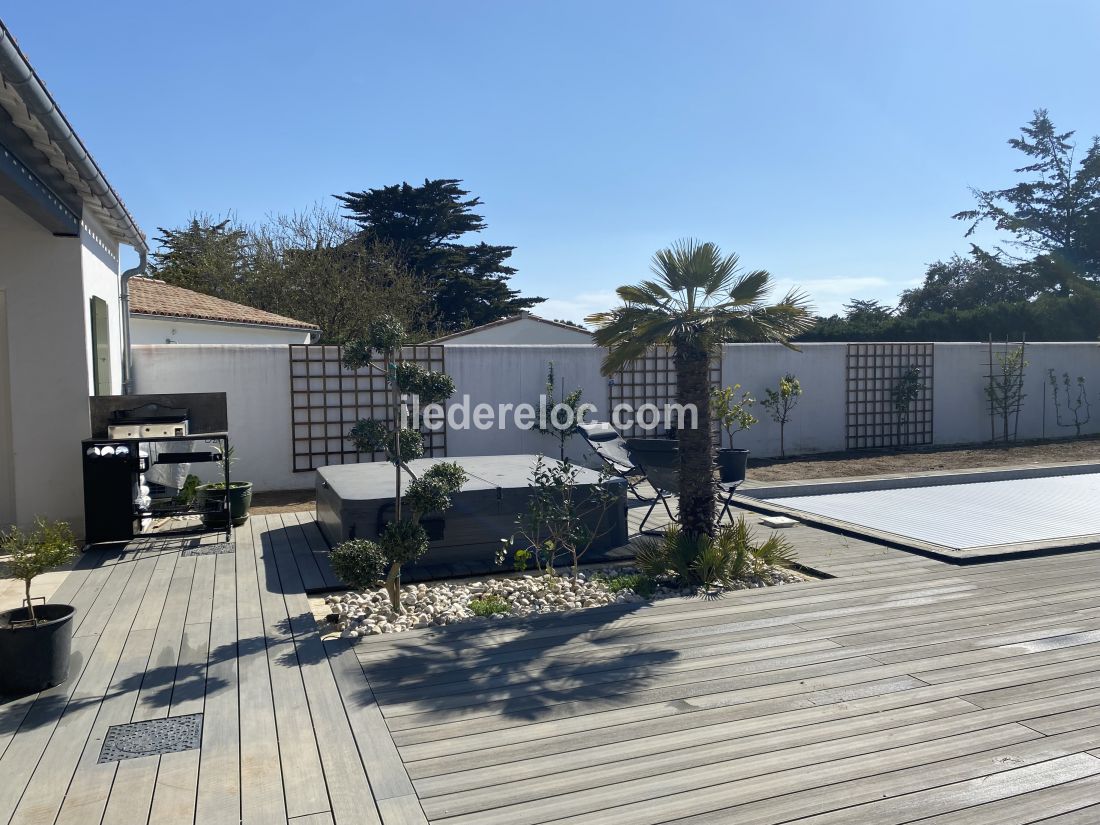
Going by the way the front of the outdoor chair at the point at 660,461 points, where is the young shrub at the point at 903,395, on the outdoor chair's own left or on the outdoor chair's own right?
on the outdoor chair's own left

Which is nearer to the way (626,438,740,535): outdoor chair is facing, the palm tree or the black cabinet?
the palm tree

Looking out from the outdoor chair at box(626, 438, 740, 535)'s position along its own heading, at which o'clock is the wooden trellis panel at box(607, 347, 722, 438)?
The wooden trellis panel is roughly at 9 o'clock from the outdoor chair.

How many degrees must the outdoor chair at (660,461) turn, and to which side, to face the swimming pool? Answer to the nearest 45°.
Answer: approximately 45° to its left

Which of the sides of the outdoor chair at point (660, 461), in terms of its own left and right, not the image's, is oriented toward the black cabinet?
back

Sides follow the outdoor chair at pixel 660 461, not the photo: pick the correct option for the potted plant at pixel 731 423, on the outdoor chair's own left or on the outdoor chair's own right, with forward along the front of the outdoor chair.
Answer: on the outdoor chair's own left

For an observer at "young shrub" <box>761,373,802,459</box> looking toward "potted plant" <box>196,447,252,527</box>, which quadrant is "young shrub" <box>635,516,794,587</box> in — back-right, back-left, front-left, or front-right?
front-left

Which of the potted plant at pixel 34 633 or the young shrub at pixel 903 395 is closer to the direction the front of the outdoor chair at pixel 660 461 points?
the young shrub

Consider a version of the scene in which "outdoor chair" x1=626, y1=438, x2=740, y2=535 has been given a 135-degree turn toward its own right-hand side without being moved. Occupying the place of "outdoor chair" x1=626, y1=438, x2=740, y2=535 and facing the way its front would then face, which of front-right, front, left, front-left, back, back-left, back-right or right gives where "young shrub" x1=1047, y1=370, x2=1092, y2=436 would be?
back

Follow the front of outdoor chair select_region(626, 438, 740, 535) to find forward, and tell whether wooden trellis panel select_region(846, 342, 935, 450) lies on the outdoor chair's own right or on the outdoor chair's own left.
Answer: on the outdoor chair's own left

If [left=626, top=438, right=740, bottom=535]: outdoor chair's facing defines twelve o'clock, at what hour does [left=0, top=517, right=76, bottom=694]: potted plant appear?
The potted plant is roughly at 4 o'clock from the outdoor chair.

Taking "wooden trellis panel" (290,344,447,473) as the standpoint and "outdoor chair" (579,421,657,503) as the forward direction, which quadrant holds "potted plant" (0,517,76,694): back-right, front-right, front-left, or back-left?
front-right

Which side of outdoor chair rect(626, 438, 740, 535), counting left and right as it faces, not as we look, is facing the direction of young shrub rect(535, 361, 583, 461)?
left

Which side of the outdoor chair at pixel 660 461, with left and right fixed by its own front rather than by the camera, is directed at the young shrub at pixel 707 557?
right

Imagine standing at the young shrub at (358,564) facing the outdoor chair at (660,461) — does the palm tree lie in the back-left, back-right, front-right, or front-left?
front-right

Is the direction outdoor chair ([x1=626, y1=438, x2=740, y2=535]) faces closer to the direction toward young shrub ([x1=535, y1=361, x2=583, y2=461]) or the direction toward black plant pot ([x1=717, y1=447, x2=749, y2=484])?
the black plant pot

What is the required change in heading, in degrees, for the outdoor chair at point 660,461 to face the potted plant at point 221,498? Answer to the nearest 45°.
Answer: approximately 180°

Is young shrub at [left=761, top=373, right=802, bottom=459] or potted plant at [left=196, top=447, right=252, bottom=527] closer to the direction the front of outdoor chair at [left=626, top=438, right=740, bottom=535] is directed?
the young shrub

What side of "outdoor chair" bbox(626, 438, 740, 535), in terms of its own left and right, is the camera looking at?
right
